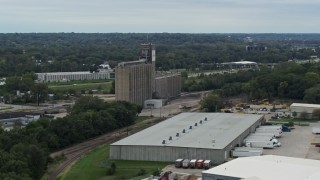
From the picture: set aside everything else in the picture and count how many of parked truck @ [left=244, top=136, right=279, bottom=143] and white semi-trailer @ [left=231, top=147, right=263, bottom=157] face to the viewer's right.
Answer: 2

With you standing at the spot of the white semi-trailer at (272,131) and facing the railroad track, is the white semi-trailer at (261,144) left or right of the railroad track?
left

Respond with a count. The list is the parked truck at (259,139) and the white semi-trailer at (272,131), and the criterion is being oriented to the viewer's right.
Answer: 2

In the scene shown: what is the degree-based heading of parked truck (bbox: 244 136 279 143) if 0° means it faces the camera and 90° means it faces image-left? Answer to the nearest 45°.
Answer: approximately 270°

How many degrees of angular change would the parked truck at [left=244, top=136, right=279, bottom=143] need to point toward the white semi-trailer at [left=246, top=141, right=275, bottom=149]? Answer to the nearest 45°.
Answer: approximately 90° to its right

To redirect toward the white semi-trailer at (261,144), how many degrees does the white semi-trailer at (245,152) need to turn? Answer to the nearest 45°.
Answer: approximately 90° to its left

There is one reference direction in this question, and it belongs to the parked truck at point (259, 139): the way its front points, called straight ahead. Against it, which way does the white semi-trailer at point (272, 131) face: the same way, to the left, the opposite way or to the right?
the same way

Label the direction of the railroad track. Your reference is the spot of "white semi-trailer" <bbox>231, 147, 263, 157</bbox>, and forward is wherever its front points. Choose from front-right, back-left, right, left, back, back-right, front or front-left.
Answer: back

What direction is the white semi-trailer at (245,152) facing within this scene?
to the viewer's right

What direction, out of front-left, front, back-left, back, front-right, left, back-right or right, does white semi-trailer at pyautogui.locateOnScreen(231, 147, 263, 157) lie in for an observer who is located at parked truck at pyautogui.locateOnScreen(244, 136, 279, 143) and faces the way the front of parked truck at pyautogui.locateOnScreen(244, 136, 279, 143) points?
right

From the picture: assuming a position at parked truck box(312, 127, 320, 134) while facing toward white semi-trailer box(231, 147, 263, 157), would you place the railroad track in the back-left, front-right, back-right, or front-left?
front-right

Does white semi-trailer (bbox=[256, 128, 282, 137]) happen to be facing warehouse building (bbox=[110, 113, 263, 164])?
no

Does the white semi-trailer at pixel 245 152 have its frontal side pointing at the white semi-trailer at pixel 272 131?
no

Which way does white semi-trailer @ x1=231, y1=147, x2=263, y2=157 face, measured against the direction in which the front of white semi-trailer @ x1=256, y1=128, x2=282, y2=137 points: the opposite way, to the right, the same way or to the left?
the same way

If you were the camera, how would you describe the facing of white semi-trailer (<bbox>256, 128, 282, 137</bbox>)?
facing to the right of the viewer

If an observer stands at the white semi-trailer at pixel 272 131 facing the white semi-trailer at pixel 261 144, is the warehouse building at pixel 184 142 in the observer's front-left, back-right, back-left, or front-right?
front-right
